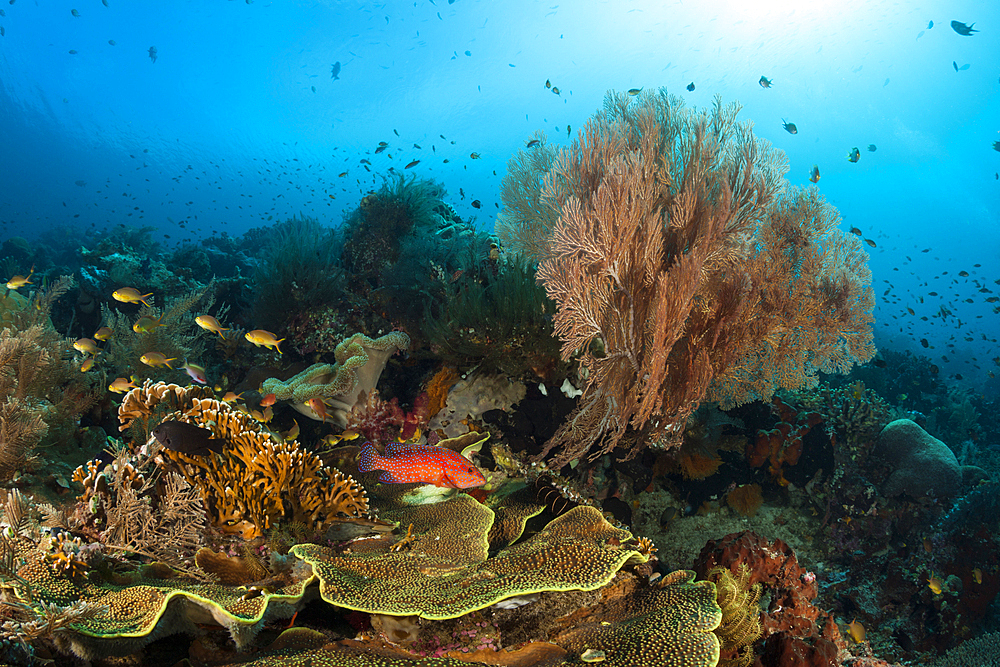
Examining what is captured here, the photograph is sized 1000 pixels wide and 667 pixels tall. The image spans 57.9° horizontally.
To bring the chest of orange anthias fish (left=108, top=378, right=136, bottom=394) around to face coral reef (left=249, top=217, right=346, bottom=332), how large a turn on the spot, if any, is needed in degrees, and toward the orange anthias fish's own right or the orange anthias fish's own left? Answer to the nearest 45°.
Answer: approximately 135° to the orange anthias fish's own right

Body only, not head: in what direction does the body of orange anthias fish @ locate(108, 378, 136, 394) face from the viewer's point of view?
to the viewer's left

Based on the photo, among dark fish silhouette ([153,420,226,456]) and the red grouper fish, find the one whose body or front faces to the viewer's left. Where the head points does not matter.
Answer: the dark fish silhouette

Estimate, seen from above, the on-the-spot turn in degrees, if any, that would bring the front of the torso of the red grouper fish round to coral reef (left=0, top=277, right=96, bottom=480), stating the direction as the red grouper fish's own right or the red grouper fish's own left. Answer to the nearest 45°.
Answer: approximately 135° to the red grouper fish's own left

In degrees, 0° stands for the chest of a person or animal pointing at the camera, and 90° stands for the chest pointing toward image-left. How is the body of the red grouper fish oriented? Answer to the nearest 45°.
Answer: approximately 270°

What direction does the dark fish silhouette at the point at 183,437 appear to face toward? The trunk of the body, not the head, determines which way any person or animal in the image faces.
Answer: to the viewer's left

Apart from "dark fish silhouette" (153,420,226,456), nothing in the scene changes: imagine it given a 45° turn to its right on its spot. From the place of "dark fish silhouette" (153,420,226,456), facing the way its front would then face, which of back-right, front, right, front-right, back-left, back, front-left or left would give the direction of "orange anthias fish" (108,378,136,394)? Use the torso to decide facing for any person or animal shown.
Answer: front-right

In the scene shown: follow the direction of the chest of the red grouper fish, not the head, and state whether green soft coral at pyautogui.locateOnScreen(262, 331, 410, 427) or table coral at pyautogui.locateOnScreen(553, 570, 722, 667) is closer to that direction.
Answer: the table coral

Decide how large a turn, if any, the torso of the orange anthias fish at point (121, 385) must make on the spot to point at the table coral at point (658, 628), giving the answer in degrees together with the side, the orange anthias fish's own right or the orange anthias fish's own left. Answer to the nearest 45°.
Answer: approximately 90° to the orange anthias fish's own left

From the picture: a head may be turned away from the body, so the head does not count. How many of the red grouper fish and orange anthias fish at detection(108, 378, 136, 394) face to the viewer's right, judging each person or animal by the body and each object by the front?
1
